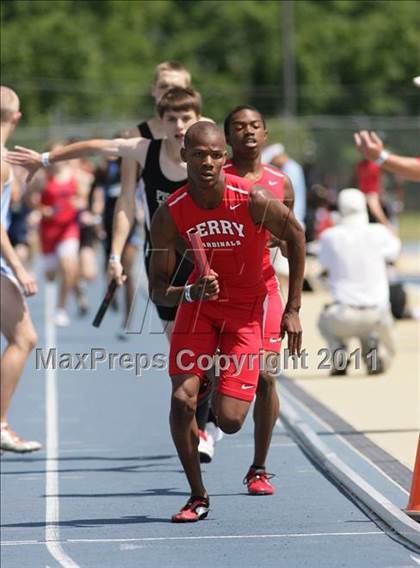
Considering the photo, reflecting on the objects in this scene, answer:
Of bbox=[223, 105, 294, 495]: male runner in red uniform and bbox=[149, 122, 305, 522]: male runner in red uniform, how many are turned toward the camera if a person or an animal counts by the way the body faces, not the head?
2

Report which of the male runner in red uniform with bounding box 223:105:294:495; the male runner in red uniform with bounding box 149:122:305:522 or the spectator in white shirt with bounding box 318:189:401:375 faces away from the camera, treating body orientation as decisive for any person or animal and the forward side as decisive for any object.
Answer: the spectator in white shirt

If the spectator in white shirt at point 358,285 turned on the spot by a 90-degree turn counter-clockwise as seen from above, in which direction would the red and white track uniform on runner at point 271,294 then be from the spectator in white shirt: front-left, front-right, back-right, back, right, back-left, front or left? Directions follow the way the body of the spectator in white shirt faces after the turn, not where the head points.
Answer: left

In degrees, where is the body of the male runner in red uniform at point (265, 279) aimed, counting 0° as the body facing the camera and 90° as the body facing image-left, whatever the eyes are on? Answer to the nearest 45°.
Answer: approximately 0°

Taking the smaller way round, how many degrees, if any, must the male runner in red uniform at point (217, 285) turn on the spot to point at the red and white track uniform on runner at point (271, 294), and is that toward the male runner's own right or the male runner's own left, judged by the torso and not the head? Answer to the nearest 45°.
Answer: approximately 135° to the male runner's own left

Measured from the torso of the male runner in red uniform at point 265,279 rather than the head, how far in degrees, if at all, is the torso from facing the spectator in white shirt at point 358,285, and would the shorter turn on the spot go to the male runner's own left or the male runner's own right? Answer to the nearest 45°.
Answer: approximately 180°

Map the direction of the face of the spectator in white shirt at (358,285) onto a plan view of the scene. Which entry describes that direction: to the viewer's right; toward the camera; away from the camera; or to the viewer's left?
away from the camera

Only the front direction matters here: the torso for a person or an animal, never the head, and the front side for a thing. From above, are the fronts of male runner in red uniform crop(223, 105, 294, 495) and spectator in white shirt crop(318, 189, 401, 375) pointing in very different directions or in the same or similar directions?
very different directions

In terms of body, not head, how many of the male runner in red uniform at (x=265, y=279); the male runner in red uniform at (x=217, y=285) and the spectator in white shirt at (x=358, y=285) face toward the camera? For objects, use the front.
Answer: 2

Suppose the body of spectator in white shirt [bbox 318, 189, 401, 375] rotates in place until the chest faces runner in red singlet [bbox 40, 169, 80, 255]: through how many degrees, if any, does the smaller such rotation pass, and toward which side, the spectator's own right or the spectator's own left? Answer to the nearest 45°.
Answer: approximately 45° to the spectator's own left

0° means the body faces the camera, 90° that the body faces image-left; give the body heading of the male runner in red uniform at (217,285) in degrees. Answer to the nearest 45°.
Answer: approximately 0°

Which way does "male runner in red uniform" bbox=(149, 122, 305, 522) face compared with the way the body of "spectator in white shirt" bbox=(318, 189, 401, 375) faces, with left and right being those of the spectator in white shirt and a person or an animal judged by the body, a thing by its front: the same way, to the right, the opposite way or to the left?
the opposite way

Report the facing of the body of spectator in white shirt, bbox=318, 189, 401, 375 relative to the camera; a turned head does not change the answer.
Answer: away from the camera

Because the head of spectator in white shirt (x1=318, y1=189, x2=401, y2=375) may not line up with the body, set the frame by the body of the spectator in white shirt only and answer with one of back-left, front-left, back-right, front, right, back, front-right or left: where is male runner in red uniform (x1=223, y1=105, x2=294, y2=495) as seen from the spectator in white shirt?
back
